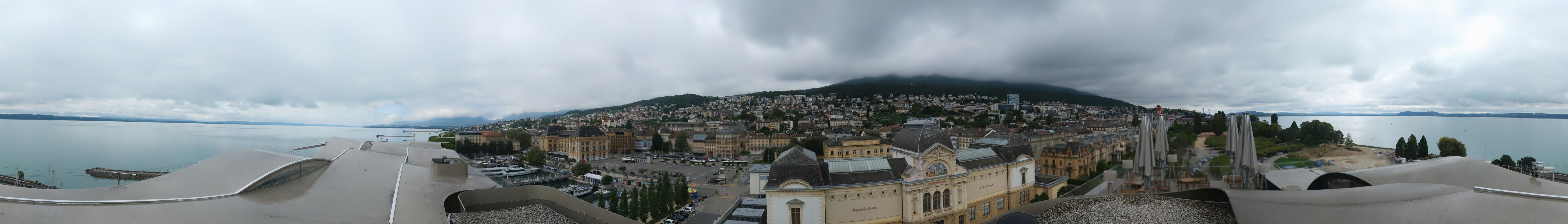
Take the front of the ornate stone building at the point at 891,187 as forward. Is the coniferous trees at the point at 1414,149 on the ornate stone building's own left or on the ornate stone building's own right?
on the ornate stone building's own left

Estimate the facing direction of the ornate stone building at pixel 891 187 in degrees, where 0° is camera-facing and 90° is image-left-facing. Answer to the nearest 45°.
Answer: approximately 315°

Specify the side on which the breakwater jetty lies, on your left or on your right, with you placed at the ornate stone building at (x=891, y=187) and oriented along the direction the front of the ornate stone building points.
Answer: on your right

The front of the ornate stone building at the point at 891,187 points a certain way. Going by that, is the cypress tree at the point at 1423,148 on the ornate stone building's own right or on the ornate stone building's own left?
on the ornate stone building's own left

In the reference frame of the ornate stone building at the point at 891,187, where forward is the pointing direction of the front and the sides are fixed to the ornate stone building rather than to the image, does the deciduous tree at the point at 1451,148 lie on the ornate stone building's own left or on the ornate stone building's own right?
on the ornate stone building's own left
